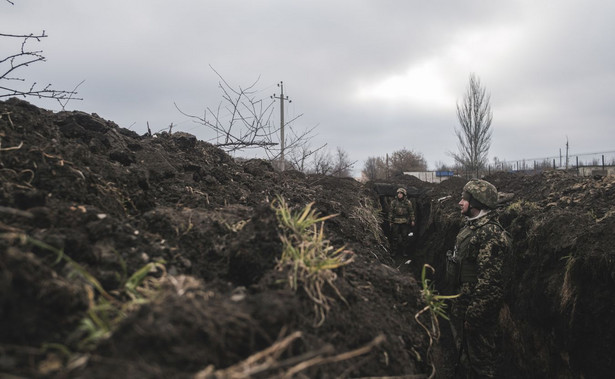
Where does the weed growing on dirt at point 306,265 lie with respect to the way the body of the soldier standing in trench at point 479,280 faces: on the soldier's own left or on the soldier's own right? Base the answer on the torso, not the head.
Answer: on the soldier's own left

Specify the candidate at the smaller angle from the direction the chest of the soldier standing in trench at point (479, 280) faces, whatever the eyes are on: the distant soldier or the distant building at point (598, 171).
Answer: the distant soldier

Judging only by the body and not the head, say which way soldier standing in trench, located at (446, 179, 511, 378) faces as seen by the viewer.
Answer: to the viewer's left

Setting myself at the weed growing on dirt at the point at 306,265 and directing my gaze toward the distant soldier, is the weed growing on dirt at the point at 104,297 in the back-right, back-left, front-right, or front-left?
back-left

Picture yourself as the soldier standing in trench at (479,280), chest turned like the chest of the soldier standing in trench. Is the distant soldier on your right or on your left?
on your right

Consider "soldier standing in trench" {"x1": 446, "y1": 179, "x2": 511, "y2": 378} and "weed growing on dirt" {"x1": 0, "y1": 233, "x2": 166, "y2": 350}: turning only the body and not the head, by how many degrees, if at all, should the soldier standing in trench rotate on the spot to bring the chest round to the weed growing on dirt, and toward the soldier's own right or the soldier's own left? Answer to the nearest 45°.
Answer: approximately 90° to the soldier's own left

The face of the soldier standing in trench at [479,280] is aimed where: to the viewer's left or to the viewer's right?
to the viewer's left

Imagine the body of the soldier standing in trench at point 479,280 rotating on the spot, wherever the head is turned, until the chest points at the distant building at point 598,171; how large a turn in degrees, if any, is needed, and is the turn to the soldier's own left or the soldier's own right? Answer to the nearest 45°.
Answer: approximately 90° to the soldier's own right
